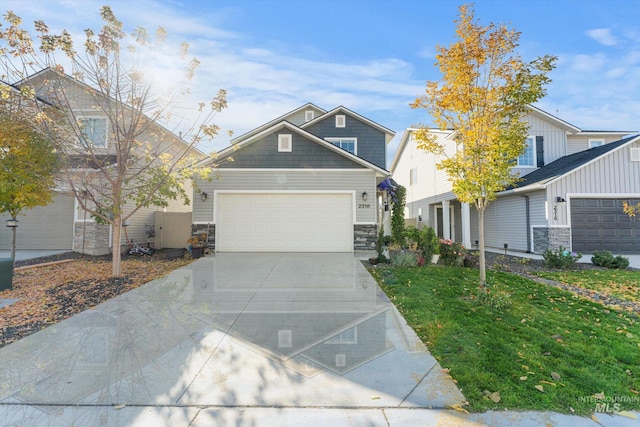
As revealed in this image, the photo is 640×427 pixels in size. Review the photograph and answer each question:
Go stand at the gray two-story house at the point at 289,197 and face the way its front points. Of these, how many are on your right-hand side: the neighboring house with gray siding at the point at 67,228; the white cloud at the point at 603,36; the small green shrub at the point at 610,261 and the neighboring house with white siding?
1

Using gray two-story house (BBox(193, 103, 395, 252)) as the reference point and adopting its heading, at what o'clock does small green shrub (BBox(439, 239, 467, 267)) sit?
The small green shrub is roughly at 10 o'clock from the gray two-story house.

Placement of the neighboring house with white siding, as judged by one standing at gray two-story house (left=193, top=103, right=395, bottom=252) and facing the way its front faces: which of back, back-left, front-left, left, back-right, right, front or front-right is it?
left

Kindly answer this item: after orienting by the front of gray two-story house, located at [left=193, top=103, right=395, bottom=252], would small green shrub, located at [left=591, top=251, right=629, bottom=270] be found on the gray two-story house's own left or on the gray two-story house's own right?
on the gray two-story house's own left

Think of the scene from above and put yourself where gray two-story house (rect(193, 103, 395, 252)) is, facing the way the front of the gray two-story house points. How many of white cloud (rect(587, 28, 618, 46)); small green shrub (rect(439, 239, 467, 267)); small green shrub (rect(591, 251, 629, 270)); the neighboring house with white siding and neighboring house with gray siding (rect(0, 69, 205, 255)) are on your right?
1

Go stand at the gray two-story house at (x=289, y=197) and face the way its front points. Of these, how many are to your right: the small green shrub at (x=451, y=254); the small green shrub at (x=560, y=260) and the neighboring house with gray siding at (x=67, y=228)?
1

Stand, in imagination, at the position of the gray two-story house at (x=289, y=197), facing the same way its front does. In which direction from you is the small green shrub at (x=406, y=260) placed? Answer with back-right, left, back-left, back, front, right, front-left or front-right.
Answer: front-left

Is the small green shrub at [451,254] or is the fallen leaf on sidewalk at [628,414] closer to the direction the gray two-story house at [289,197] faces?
the fallen leaf on sidewalk

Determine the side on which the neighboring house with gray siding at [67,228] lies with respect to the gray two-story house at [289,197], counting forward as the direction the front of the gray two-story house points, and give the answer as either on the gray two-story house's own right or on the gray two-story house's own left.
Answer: on the gray two-story house's own right

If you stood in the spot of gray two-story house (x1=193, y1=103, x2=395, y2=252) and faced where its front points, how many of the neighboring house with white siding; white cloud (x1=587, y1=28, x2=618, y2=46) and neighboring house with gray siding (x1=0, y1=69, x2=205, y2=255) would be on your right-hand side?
1

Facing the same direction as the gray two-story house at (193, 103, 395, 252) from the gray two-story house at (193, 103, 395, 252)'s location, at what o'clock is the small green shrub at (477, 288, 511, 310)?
The small green shrub is roughly at 11 o'clock from the gray two-story house.

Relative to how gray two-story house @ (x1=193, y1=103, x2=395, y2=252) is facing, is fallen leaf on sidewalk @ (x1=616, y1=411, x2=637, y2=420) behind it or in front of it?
in front

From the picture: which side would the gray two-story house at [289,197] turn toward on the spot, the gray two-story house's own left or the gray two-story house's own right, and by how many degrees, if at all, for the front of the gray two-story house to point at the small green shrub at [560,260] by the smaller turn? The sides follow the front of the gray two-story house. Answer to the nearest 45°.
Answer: approximately 45° to the gray two-story house's own left

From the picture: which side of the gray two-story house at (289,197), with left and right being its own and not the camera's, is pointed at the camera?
front

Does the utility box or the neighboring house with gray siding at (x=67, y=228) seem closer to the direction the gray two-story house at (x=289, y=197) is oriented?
the utility box

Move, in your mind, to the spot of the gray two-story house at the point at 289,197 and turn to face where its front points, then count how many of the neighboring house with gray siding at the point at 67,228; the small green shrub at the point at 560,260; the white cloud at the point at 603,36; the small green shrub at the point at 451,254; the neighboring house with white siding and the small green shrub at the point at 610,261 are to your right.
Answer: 1
